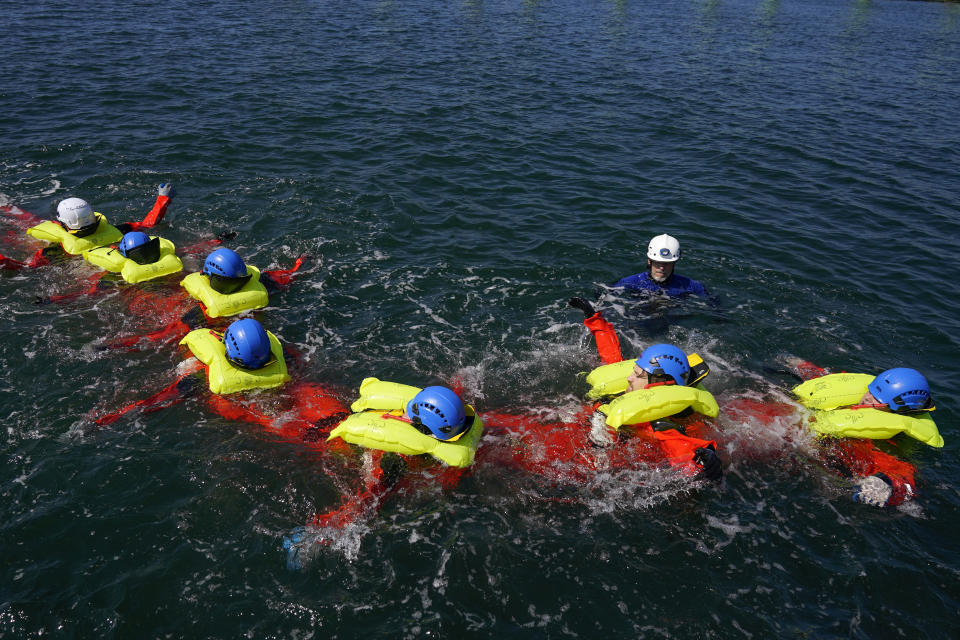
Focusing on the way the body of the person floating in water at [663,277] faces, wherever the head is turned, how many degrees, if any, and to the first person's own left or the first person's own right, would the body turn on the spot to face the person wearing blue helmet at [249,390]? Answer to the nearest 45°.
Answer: approximately 45° to the first person's own right

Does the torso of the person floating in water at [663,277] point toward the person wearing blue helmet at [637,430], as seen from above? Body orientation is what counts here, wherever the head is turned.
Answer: yes

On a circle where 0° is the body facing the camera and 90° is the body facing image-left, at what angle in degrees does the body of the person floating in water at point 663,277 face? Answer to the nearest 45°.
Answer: approximately 0°

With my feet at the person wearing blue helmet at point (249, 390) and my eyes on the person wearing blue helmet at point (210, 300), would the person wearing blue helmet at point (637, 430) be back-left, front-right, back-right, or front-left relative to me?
back-right

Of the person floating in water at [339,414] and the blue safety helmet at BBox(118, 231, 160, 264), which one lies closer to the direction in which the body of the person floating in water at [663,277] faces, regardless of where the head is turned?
the person floating in water

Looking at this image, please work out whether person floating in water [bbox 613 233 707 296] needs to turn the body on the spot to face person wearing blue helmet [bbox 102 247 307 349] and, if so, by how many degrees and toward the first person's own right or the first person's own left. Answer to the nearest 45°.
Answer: approximately 45° to the first person's own right
